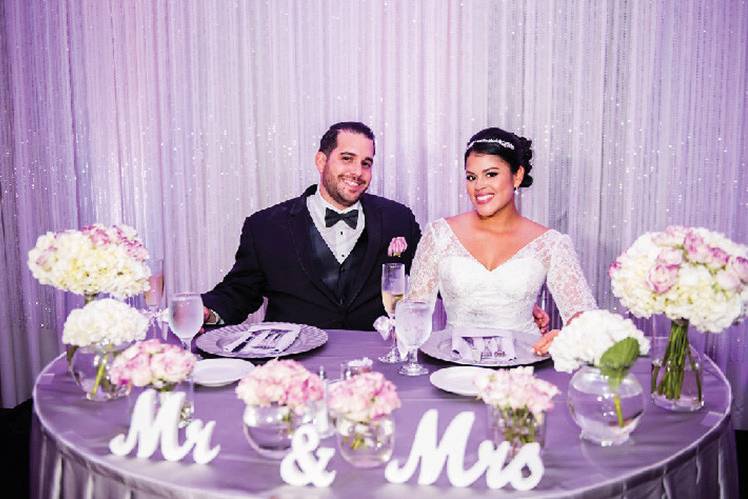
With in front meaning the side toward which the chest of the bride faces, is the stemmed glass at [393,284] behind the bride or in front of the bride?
in front

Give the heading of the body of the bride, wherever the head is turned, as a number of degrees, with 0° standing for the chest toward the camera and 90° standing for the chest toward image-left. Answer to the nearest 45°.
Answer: approximately 0°

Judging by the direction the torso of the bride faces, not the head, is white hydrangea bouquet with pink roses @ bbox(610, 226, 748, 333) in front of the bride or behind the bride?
in front

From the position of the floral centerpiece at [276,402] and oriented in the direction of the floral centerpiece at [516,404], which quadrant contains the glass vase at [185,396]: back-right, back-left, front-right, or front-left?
back-left

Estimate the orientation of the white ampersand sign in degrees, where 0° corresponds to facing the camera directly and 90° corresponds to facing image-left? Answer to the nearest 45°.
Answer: approximately 0°

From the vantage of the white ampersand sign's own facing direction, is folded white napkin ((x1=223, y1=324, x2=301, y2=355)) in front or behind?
behind

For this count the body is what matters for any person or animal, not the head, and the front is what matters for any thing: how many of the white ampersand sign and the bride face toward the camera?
2

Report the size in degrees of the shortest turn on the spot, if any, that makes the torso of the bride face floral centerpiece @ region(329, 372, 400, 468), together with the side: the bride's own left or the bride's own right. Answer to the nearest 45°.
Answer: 0° — they already face it

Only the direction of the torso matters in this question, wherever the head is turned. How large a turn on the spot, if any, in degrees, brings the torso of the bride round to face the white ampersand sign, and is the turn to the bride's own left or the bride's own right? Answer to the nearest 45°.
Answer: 0° — they already face it

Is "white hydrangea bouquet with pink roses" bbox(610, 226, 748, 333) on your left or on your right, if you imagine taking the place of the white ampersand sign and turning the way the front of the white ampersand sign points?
on your left

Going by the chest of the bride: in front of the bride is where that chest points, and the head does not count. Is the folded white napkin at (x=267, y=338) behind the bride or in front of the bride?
in front
